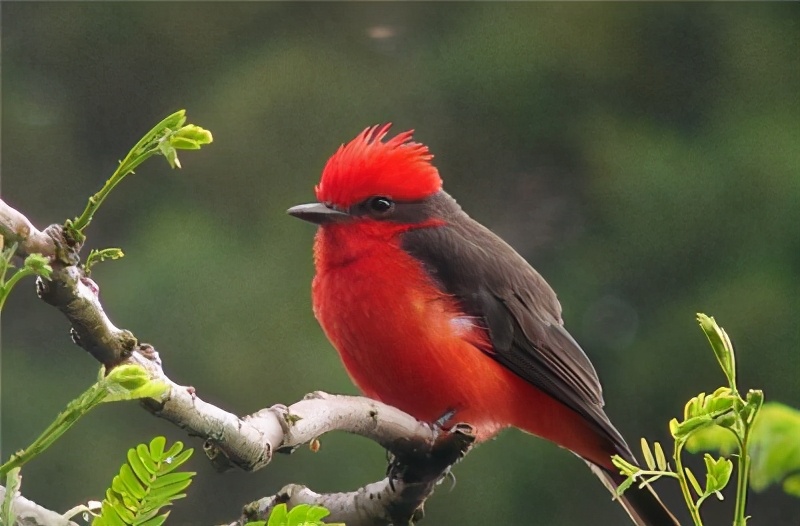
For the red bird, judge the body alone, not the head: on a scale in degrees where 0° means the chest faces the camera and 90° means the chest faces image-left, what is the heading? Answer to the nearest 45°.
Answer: approximately 90°

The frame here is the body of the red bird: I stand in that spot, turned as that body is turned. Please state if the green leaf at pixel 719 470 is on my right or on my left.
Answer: on my left

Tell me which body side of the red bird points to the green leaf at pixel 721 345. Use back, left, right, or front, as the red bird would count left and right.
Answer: back
